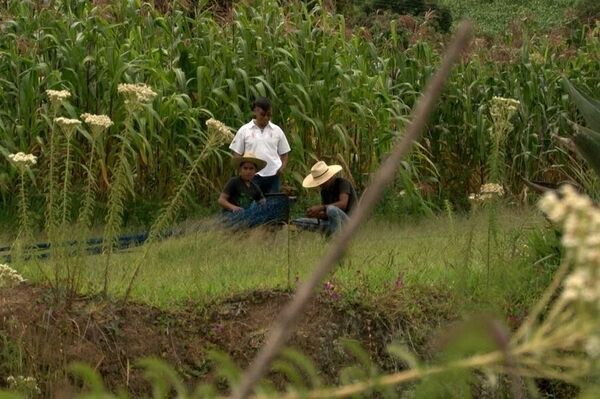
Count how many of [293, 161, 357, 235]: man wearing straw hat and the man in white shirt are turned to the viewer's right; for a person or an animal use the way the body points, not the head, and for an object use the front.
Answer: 0

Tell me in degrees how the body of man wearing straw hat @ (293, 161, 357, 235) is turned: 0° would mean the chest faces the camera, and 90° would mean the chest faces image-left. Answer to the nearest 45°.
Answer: approximately 45°

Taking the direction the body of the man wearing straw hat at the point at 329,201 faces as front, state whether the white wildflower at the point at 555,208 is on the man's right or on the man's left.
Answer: on the man's left

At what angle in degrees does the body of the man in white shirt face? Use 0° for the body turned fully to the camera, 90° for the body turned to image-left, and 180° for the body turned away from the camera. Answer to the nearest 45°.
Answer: approximately 0°

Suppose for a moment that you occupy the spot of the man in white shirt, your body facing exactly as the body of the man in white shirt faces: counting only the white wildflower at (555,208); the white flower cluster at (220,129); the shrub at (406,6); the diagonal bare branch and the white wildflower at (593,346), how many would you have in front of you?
4

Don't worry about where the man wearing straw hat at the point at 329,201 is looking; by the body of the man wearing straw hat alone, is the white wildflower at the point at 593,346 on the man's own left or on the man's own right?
on the man's own left

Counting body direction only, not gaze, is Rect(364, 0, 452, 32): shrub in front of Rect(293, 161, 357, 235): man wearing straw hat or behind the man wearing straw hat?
behind

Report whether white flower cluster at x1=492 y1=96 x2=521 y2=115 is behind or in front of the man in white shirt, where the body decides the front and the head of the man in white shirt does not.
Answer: in front
